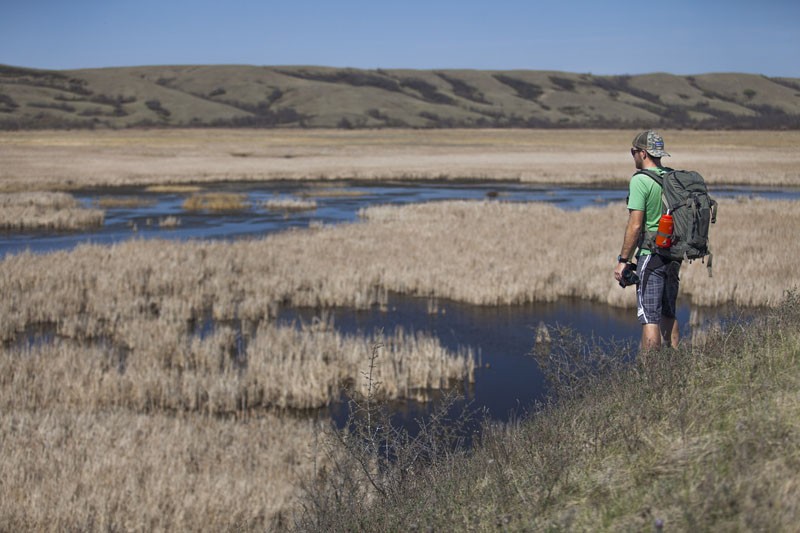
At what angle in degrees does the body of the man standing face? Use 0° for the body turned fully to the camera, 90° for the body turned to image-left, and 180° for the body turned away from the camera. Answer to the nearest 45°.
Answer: approximately 135°
